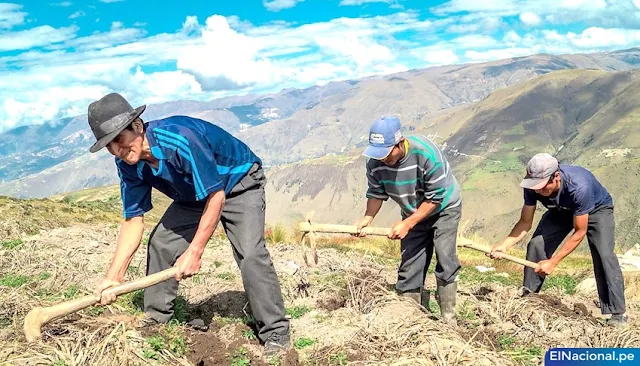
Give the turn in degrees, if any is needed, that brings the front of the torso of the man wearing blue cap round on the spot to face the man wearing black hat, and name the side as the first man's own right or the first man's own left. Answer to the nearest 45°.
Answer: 0° — they already face them

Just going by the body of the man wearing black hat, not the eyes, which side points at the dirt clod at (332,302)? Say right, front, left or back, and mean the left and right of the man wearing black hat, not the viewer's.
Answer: back

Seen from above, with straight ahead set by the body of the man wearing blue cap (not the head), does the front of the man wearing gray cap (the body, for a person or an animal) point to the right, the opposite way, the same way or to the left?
the same way

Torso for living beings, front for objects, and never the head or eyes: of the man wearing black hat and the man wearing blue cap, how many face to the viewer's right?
0

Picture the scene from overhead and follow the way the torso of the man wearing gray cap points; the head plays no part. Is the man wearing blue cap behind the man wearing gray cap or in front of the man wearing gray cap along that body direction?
in front

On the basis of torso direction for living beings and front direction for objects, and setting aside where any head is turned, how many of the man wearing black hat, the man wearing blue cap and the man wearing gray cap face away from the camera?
0

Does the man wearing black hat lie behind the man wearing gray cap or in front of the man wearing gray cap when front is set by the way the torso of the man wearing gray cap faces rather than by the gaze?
in front

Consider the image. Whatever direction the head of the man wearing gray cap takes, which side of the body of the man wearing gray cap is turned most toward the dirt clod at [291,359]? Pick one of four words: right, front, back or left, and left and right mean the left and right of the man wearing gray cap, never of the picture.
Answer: front

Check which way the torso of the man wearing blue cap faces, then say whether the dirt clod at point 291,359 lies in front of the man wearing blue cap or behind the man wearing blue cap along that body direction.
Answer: in front

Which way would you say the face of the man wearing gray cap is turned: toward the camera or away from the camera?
toward the camera

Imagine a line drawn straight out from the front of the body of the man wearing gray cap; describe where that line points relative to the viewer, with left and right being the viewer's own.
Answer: facing the viewer and to the left of the viewer

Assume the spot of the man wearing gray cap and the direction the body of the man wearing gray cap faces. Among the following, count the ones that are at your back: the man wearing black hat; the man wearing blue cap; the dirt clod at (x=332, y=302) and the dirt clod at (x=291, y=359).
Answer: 0

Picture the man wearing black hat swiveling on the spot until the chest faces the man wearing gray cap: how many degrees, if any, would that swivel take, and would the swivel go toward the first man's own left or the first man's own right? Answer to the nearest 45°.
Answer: approximately 135° to the first man's own left
